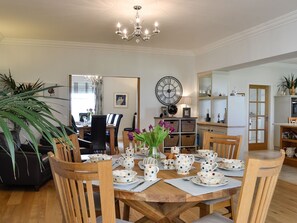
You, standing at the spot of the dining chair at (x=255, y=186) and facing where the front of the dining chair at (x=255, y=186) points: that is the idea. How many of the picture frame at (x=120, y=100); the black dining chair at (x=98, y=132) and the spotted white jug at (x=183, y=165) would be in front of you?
3

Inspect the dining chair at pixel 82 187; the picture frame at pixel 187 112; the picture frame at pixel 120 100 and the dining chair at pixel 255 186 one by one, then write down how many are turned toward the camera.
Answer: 2

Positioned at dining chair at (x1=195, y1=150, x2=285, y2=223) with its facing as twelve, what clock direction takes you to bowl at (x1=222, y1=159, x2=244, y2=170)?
The bowl is roughly at 1 o'clock from the dining chair.

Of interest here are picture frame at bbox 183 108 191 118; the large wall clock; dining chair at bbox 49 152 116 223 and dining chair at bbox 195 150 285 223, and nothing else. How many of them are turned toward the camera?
2

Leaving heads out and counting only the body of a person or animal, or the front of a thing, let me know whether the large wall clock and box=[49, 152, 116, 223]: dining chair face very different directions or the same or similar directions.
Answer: very different directions

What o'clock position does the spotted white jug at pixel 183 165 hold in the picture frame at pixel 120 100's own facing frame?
The spotted white jug is roughly at 12 o'clock from the picture frame.

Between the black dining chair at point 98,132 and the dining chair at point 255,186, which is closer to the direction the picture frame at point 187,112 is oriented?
the dining chair
